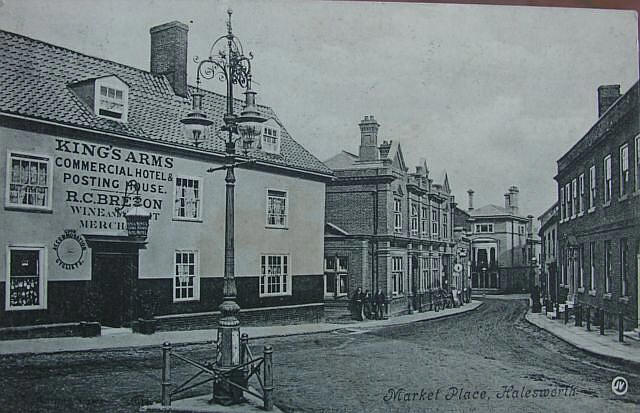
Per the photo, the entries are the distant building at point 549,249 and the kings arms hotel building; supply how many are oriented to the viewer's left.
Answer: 1

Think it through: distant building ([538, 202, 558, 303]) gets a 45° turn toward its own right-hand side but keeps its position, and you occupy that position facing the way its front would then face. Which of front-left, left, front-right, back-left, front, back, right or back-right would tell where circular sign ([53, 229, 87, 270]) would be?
left

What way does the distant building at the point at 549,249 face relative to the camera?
to the viewer's left

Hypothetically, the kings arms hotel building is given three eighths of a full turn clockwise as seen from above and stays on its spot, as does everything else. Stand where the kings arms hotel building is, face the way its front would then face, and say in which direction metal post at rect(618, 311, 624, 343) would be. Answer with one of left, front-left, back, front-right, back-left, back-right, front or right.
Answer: back

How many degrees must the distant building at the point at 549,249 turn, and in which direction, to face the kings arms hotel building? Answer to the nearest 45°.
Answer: approximately 45° to its left

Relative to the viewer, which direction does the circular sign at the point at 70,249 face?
toward the camera

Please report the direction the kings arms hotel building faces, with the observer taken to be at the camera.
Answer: facing the viewer and to the right of the viewer

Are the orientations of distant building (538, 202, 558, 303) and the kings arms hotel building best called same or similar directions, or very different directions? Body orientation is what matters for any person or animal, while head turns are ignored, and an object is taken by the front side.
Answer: very different directions

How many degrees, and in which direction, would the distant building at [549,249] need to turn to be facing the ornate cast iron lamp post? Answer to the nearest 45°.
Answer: approximately 45° to its left

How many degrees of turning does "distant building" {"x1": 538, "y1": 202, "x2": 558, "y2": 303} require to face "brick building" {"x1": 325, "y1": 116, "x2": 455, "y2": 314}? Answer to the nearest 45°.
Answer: approximately 45° to its left

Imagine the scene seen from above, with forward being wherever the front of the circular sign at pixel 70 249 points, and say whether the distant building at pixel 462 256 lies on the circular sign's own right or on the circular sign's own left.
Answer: on the circular sign's own left
